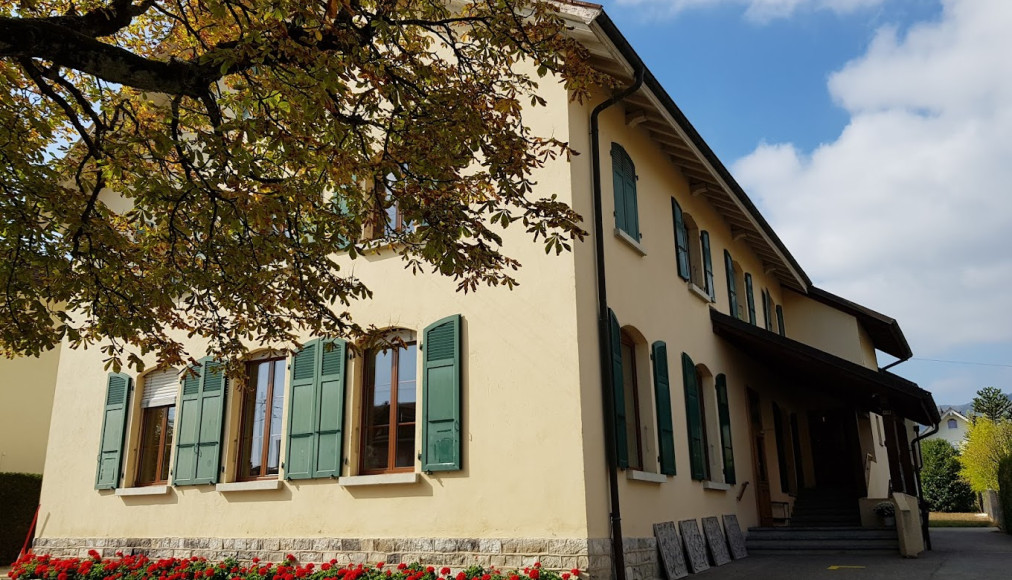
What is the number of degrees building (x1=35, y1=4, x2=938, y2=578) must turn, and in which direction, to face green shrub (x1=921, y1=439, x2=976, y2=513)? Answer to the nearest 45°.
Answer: approximately 90° to its left

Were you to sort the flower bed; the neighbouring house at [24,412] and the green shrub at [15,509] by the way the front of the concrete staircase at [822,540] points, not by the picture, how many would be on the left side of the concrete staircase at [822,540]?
0

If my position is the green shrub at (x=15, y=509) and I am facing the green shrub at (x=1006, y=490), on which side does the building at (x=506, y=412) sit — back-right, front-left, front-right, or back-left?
front-right

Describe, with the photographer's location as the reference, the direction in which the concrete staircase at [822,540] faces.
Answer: facing the viewer

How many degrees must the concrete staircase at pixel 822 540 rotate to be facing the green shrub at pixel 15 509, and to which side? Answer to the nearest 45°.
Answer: approximately 90° to its right

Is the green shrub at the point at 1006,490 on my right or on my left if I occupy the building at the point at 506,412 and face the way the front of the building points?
on my left

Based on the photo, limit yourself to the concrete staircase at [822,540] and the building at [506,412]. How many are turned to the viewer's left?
0

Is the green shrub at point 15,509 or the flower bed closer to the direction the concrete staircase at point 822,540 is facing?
the flower bed
